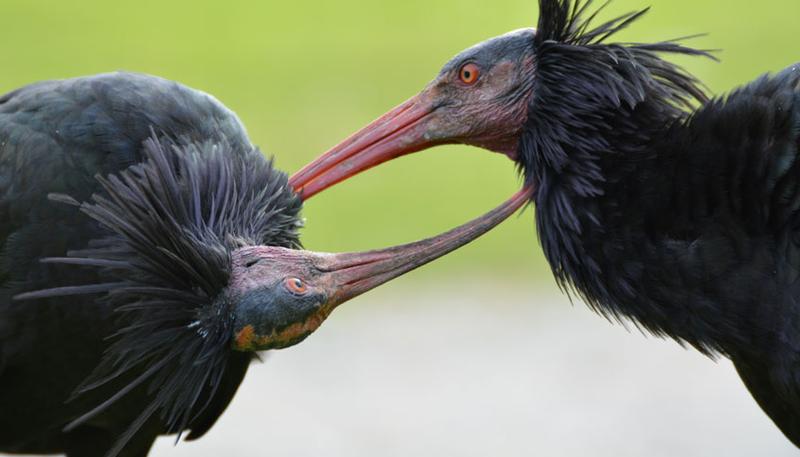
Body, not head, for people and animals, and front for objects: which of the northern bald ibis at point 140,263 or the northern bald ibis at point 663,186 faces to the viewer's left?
the northern bald ibis at point 663,186

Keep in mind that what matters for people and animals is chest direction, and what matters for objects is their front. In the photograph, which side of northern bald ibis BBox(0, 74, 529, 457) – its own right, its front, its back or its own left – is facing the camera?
right

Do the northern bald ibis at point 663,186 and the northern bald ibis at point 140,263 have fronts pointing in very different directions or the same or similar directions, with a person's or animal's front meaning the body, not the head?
very different directions

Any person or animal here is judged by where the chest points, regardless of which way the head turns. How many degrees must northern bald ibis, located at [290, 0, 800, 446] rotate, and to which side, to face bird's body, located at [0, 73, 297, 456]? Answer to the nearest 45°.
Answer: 0° — it already faces it

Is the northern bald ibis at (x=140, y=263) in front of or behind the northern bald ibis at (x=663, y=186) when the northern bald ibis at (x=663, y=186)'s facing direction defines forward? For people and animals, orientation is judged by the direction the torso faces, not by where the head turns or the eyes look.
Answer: in front

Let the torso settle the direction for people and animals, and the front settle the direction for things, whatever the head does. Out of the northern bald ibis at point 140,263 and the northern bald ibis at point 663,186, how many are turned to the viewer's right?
1

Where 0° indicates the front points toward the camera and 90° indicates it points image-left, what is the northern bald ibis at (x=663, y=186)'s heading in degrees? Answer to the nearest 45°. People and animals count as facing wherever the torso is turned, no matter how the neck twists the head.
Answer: approximately 90°

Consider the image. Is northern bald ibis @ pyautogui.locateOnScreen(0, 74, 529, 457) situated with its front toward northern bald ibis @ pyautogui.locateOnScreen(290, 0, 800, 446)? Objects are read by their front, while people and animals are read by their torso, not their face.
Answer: yes
